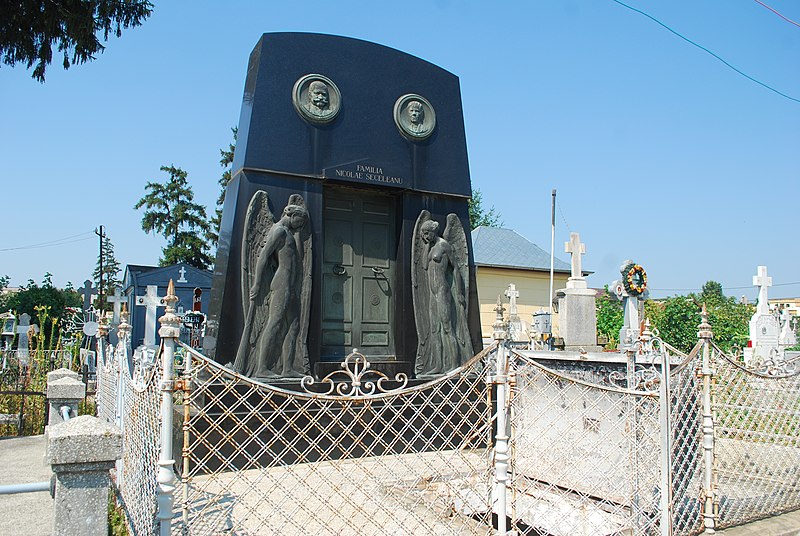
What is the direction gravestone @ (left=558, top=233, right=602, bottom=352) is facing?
toward the camera

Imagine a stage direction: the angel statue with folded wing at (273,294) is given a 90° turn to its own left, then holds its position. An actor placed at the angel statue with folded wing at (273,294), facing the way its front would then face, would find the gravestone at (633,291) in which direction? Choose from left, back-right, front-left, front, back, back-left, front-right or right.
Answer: front

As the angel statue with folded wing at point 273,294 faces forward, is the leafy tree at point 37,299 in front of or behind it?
behind

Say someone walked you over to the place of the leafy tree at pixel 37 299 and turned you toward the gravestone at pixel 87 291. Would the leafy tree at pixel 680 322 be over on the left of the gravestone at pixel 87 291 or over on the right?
left

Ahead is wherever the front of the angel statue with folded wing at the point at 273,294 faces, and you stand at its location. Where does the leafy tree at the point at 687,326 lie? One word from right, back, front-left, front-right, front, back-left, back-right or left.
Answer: left

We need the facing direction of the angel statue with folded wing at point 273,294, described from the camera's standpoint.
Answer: facing the viewer and to the right of the viewer

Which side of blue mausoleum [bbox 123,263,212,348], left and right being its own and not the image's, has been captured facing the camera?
front

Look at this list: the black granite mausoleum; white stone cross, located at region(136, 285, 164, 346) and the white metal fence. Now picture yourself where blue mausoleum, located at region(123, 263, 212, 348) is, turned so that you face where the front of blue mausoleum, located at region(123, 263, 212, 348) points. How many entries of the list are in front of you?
3

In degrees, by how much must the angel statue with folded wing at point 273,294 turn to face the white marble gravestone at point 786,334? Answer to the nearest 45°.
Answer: approximately 90° to its left

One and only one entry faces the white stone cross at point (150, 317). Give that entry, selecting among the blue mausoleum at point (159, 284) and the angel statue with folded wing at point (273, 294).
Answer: the blue mausoleum

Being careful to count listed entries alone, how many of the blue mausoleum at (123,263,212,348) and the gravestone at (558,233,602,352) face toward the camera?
2

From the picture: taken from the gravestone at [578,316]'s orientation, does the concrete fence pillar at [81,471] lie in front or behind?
in front

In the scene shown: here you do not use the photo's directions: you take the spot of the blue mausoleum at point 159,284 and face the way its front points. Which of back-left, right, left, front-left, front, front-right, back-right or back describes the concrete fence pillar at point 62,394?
front
